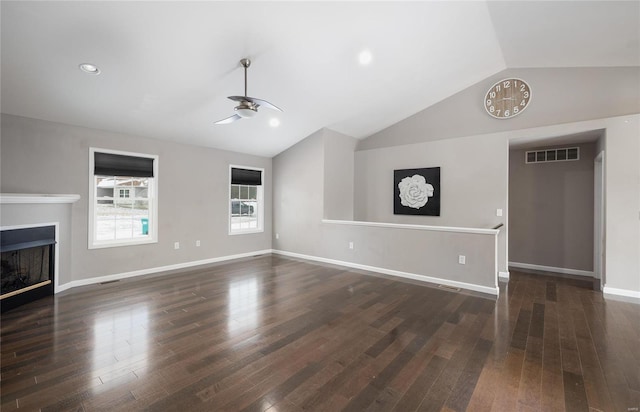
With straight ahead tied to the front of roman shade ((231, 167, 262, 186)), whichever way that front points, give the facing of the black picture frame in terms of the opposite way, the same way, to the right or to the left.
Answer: to the right

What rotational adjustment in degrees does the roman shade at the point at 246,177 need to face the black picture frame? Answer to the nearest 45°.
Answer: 0° — it already faces it

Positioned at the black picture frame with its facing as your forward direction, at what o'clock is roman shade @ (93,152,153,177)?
The roman shade is roughly at 2 o'clock from the black picture frame.

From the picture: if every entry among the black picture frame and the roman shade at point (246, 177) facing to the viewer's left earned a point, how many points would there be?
0

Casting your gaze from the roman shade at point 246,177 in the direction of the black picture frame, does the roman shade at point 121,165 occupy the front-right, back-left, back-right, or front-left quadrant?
back-right

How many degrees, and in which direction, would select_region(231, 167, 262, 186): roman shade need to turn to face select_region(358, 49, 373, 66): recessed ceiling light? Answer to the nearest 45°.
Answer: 0° — it already faces it

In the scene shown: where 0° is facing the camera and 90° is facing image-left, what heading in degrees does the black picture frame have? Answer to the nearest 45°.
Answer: approximately 0°

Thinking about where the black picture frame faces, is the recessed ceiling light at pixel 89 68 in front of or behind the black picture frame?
in front

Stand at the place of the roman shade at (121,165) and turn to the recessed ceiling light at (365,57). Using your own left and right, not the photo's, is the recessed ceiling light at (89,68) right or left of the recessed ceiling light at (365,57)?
right

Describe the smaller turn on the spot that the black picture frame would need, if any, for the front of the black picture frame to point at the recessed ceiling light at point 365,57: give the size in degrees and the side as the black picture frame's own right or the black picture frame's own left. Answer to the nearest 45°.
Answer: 0° — it already faces it

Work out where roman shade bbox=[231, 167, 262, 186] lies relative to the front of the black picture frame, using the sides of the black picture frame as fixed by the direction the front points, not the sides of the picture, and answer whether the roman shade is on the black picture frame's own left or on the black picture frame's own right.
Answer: on the black picture frame's own right
